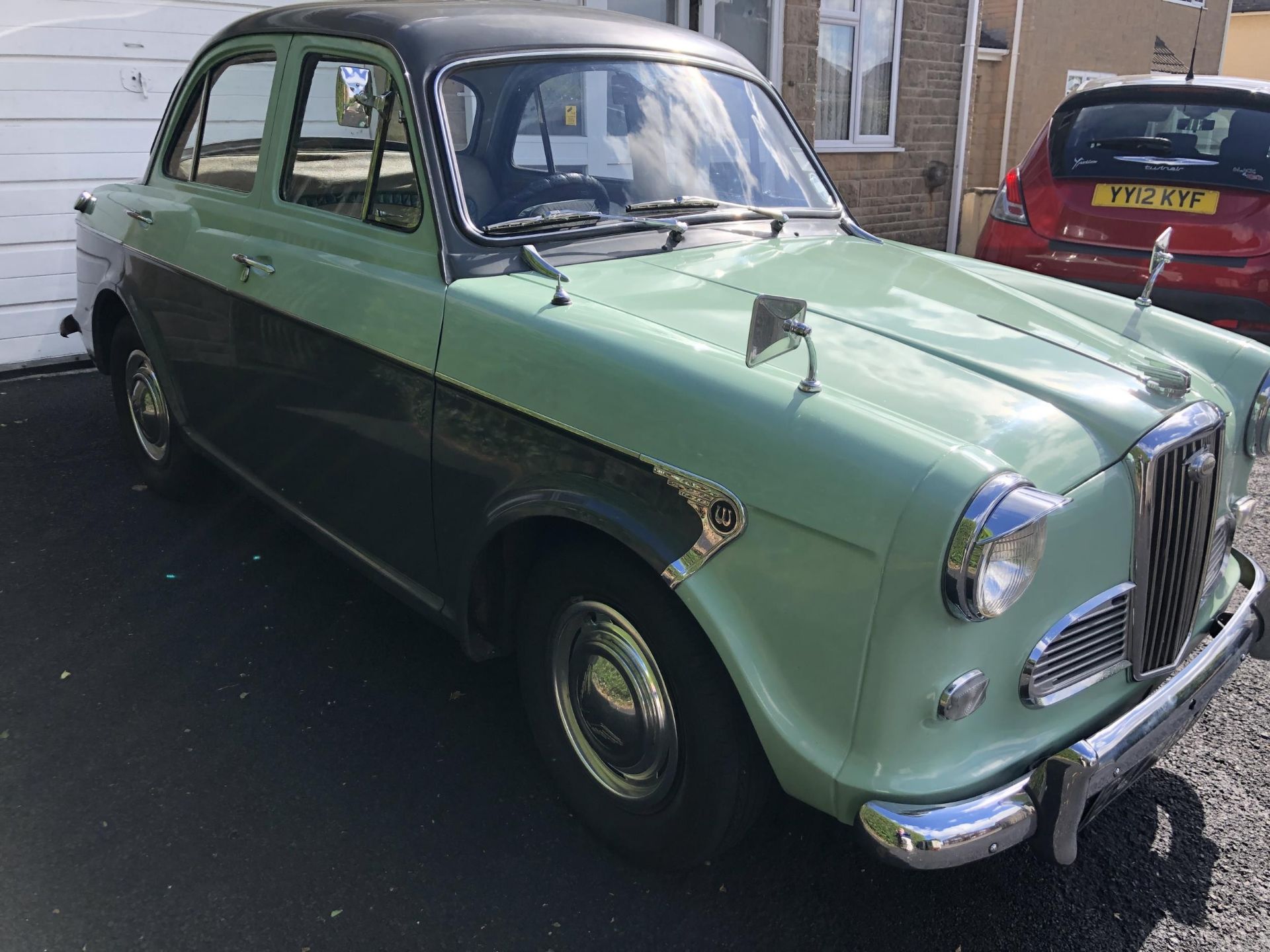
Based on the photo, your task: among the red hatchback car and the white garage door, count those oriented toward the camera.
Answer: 1

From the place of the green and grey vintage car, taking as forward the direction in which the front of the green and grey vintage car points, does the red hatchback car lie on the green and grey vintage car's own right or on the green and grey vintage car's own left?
on the green and grey vintage car's own left

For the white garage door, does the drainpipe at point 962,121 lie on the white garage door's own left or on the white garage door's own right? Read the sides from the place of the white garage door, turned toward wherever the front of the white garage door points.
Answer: on the white garage door's own left

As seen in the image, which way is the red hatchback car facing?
away from the camera

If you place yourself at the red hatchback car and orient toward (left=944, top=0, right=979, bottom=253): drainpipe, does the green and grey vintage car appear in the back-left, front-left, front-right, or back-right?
back-left

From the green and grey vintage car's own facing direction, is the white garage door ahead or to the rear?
to the rear

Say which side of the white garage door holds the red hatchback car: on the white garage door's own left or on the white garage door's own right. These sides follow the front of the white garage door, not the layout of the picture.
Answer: on the white garage door's own left

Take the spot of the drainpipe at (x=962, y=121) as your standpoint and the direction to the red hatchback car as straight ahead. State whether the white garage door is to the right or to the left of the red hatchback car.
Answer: right

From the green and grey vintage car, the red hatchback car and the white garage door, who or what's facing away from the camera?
the red hatchback car

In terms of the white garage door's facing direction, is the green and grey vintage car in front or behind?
in front
